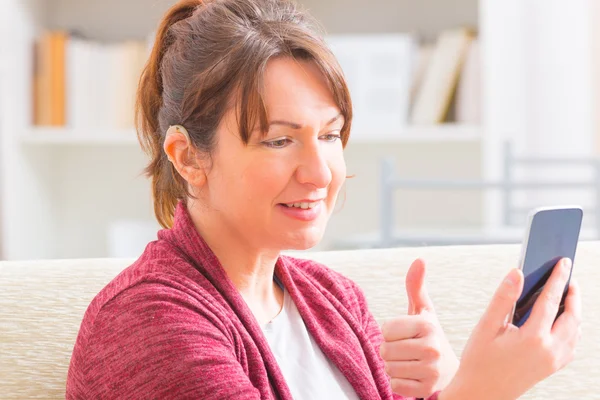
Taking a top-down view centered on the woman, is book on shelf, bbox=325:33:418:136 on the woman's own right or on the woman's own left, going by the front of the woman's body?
on the woman's own left

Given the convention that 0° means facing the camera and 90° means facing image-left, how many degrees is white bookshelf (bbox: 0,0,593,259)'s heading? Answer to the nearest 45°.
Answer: approximately 0°

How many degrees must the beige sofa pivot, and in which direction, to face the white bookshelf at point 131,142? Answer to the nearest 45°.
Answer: approximately 180°

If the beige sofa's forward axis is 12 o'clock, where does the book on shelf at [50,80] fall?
The book on shelf is roughly at 5 o'clock from the beige sofa.

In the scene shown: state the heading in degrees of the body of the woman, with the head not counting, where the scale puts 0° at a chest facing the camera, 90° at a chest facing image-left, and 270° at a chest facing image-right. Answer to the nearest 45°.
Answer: approximately 315°

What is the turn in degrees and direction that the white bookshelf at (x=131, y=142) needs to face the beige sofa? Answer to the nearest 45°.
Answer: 0° — it already faces it

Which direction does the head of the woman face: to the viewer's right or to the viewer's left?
to the viewer's right

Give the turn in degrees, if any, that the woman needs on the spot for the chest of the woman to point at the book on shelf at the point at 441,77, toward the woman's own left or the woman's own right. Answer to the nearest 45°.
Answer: approximately 135° to the woman's own left

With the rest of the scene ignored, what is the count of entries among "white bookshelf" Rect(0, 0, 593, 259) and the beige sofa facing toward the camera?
2

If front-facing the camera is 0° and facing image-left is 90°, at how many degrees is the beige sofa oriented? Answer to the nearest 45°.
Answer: approximately 0°
